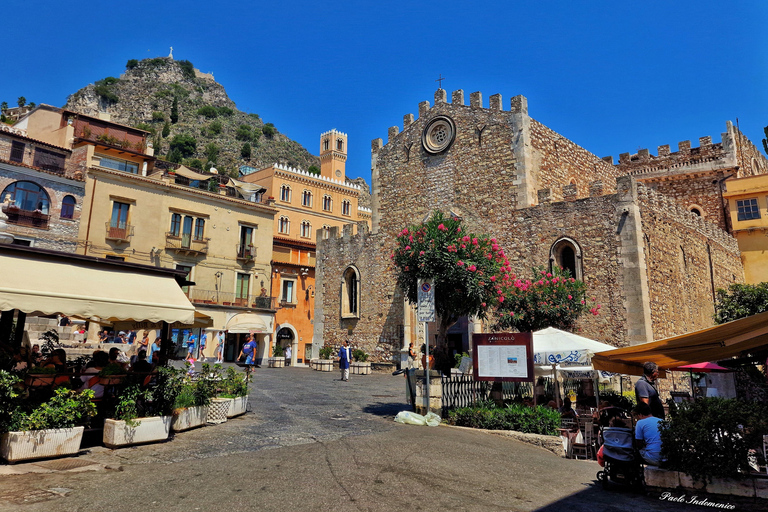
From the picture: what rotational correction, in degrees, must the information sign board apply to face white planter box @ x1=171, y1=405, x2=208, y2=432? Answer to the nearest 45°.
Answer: approximately 45° to its right

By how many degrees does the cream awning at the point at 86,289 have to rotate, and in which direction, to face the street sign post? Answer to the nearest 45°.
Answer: approximately 45° to its left

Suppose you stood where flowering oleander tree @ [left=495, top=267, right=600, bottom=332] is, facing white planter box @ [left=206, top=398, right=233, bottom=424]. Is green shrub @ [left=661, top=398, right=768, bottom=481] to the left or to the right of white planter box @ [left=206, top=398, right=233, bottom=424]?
left

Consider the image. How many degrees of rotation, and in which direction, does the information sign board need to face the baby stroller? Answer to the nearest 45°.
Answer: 0° — it already faces it

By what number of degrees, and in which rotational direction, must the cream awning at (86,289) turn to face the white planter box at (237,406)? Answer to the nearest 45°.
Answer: approximately 90° to its left

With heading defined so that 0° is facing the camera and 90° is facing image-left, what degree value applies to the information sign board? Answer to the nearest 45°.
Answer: approximately 0°

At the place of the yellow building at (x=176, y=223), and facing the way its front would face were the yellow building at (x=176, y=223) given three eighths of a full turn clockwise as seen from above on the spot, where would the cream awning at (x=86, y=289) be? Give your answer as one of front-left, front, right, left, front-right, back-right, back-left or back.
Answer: left

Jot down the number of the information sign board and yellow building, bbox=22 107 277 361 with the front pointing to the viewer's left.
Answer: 0

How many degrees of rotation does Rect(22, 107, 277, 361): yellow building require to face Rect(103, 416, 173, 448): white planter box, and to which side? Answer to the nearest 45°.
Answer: approximately 45° to its right

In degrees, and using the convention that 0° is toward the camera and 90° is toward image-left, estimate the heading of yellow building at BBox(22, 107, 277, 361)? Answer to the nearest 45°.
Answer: approximately 315°

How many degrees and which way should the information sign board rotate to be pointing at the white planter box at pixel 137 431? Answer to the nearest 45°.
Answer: approximately 45° to its right

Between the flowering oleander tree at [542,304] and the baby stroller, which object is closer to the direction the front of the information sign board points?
the baby stroller

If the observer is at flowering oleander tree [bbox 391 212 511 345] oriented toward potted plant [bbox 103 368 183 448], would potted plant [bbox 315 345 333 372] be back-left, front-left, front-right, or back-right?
back-right

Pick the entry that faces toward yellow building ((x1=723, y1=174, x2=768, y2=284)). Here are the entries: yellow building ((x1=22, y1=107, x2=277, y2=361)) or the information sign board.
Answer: yellow building ((x1=22, y1=107, x2=277, y2=361))

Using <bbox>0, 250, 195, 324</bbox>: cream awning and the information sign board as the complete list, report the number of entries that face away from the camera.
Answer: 0
